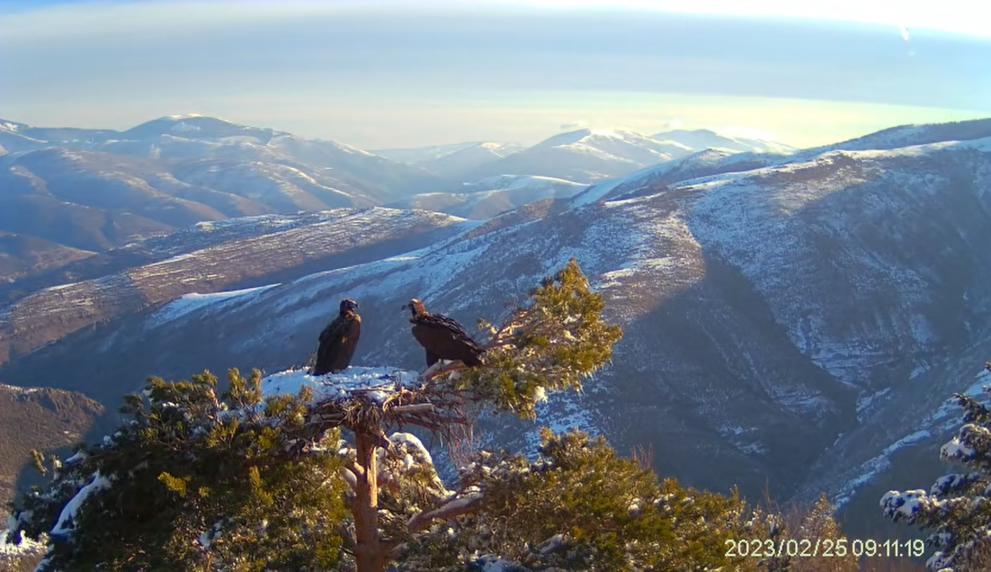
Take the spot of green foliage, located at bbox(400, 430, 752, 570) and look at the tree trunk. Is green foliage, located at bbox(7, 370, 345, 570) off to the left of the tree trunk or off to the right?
left

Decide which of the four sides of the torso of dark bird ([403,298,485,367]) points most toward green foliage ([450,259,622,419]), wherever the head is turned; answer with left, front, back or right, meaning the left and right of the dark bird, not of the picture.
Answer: back

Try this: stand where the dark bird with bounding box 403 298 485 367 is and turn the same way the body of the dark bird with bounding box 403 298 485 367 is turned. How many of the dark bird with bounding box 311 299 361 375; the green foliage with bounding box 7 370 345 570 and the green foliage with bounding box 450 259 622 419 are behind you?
1

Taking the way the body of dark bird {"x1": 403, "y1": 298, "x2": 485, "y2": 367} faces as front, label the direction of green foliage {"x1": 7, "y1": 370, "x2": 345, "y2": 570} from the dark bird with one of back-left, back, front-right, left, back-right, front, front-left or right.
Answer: front-left

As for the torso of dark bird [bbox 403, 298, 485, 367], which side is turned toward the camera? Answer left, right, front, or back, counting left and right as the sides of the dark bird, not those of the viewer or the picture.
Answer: left

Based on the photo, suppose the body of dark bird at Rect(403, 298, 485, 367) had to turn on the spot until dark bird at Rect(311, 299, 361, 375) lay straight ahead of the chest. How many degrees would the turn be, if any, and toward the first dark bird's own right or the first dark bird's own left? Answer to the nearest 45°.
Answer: approximately 45° to the first dark bird's own right

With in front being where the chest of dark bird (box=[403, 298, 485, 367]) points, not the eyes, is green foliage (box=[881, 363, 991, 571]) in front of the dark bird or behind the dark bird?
behind
